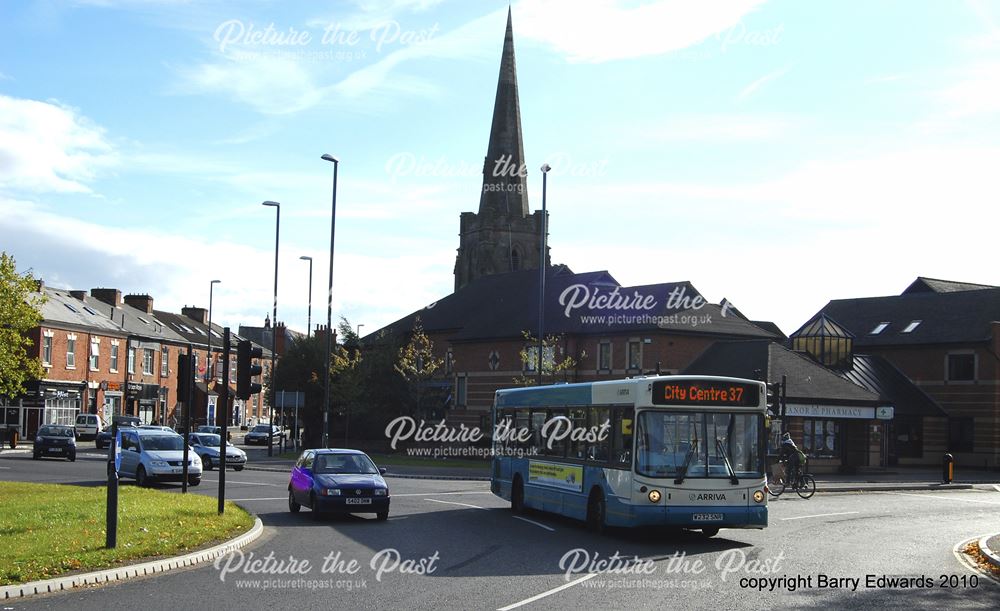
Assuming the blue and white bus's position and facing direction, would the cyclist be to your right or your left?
on your left

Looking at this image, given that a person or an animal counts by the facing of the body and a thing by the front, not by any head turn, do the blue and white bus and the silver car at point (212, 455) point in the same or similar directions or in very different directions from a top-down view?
same or similar directions

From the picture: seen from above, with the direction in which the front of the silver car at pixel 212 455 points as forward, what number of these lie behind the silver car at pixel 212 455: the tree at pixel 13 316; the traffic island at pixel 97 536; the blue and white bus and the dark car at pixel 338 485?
1

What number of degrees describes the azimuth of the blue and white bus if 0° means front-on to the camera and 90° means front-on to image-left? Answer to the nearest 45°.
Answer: approximately 315°

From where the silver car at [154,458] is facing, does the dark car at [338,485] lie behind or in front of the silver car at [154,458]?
in front

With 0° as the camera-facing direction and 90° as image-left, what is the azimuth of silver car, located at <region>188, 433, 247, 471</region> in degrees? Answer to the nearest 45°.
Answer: approximately 315°

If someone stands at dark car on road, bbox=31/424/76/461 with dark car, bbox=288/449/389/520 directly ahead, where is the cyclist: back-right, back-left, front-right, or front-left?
front-left

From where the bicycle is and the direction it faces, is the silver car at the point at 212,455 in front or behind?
in front

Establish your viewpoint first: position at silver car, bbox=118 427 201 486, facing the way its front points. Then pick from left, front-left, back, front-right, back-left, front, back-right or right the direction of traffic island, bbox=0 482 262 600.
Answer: front-right

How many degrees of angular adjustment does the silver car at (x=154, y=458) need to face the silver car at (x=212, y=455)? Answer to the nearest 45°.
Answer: approximately 135° to its left
